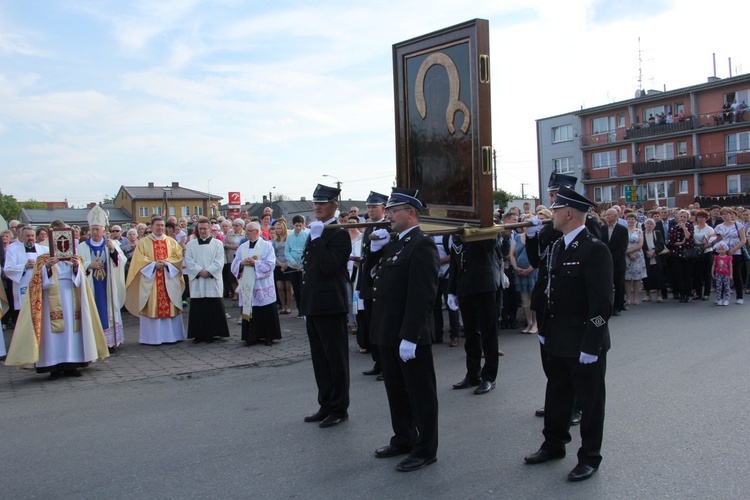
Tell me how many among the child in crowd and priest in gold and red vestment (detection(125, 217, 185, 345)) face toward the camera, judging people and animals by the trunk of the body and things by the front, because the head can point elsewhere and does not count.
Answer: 2

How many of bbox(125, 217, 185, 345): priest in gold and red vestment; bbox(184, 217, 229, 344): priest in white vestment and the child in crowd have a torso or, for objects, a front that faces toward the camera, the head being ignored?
3

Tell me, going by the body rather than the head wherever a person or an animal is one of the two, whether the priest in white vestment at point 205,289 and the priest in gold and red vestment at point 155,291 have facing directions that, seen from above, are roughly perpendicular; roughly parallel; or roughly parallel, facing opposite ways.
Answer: roughly parallel

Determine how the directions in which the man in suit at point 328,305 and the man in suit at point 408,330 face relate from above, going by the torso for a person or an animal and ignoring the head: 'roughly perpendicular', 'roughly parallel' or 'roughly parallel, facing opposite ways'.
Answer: roughly parallel

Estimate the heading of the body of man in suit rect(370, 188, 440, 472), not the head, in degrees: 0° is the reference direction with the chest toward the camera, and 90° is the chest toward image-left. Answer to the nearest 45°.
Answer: approximately 45°

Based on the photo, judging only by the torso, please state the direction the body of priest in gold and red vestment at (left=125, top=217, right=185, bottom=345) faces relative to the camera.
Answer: toward the camera

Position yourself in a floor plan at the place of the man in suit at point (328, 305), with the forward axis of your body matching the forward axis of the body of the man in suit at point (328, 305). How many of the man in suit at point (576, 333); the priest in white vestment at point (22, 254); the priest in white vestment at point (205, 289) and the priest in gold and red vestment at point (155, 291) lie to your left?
1

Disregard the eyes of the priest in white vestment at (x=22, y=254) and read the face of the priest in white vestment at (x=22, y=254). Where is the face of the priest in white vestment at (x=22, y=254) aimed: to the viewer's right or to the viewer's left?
to the viewer's right

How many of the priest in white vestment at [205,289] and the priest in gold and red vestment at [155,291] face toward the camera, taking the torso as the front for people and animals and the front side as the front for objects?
2

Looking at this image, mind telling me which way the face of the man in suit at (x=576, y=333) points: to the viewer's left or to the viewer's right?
to the viewer's left

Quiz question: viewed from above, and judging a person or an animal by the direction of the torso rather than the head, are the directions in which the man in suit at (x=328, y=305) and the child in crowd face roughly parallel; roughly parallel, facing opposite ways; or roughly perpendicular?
roughly parallel

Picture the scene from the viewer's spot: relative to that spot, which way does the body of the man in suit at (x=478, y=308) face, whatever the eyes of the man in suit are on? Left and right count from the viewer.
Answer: facing the viewer and to the left of the viewer

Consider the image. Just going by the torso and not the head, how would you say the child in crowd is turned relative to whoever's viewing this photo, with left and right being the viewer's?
facing the viewer

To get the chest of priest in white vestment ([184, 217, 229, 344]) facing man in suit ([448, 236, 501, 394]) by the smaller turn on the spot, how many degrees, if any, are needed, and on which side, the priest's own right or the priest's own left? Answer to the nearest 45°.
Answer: approximately 45° to the priest's own left

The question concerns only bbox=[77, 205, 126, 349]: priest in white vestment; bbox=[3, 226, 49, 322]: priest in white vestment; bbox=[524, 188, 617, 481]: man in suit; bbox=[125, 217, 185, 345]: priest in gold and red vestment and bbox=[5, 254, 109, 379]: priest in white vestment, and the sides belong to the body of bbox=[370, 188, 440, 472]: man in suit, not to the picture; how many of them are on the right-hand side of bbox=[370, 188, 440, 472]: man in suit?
4
